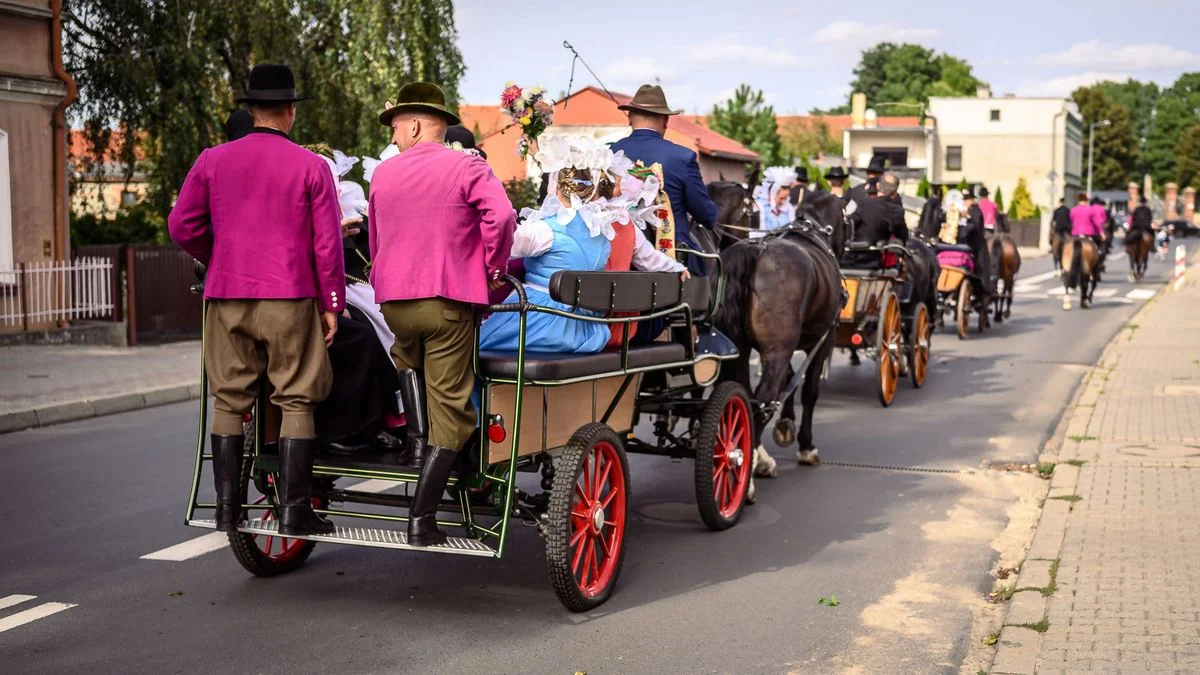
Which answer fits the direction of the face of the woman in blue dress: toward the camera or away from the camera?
away from the camera

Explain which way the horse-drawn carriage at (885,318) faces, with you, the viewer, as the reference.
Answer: facing away from the viewer and to the right of the viewer

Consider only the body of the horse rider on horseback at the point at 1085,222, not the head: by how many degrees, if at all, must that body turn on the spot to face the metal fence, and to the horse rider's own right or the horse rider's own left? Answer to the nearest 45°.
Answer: approximately 135° to the horse rider's own left

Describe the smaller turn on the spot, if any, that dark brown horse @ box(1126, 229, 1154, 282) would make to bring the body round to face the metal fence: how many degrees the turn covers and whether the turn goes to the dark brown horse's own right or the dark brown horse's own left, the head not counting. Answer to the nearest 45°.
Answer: approximately 135° to the dark brown horse's own left

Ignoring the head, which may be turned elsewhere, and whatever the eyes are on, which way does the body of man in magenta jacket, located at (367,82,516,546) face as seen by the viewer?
away from the camera

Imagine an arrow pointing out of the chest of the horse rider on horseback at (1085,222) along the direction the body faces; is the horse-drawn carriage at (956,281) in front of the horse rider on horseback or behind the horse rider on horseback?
behind

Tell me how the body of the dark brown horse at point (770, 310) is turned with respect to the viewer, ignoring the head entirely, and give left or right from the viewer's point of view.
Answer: facing away from the viewer and to the right of the viewer

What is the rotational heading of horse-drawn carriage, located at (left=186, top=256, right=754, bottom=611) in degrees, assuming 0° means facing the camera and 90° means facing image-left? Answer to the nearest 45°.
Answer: approximately 225°

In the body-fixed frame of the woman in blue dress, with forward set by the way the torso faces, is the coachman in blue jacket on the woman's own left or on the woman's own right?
on the woman's own right

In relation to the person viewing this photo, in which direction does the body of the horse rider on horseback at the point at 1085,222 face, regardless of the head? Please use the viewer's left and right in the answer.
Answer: facing away from the viewer

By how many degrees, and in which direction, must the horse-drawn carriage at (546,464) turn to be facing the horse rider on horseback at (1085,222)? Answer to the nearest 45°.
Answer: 0° — it already faces them

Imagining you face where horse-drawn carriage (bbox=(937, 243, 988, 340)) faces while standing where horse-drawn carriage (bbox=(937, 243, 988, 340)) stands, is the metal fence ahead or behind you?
behind

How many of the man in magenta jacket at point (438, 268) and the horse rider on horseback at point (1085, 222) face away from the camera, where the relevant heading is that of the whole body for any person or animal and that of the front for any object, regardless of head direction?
2

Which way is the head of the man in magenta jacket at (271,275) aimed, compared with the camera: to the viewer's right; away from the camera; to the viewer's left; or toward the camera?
away from the camera

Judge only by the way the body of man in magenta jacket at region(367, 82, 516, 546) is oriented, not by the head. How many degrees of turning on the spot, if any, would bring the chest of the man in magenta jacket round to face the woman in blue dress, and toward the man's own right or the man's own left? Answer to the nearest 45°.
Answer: approximately 45° to the man's own right

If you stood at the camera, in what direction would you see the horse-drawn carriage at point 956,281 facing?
facing away from the viewer and to the right of the viewer
